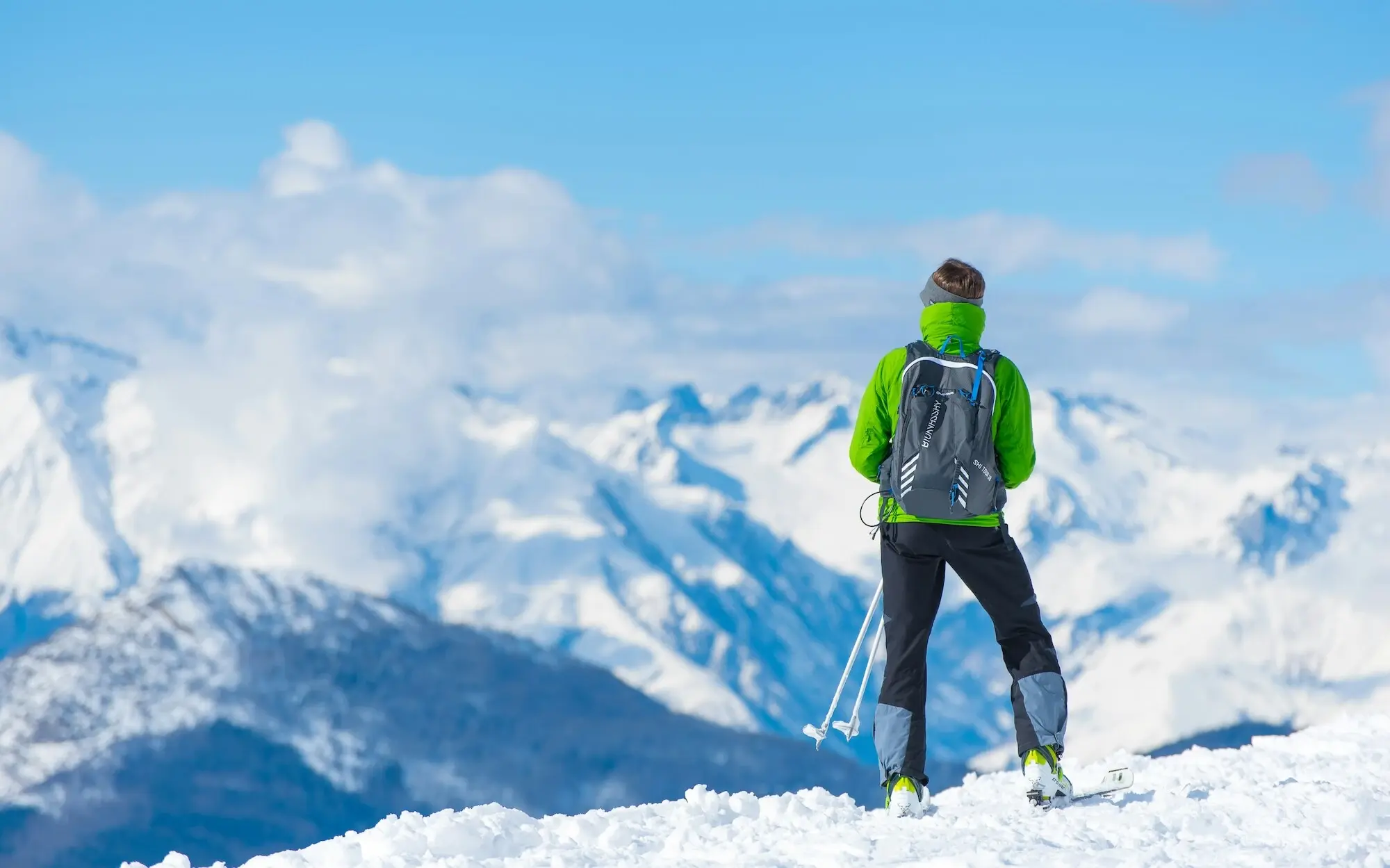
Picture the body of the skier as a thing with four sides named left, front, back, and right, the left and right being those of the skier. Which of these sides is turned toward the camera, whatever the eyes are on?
back
